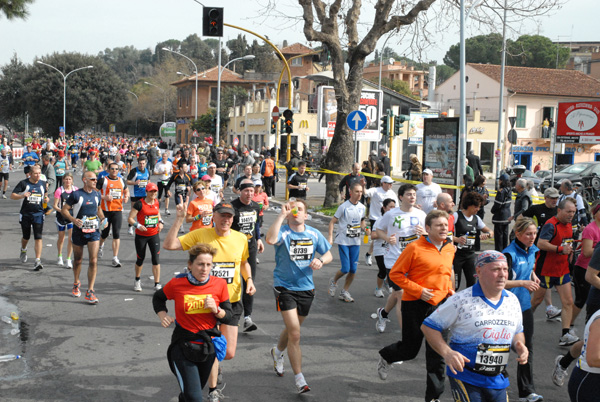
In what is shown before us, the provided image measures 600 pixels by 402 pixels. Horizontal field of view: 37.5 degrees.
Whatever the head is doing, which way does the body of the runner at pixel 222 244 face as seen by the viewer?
toward the camera

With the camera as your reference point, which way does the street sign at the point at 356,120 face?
facing the viewer

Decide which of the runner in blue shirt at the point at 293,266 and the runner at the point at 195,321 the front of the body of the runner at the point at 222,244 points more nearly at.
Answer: the runner

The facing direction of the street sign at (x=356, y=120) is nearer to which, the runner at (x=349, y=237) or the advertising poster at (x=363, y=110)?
the runner

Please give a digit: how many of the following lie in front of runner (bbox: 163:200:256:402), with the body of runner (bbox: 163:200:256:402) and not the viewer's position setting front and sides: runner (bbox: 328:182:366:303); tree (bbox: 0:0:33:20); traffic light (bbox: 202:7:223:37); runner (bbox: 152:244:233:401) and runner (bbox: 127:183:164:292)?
1

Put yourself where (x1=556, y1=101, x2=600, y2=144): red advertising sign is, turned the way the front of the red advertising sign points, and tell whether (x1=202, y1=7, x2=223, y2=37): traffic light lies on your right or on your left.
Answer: on your right

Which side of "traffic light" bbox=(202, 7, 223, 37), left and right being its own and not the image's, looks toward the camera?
front

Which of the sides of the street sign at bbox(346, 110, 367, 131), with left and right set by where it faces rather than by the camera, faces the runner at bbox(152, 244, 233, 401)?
front

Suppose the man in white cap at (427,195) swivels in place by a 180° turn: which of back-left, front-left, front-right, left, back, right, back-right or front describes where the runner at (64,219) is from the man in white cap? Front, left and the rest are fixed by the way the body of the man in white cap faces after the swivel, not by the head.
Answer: left

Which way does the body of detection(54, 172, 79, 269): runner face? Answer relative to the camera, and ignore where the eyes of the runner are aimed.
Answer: toward the camera

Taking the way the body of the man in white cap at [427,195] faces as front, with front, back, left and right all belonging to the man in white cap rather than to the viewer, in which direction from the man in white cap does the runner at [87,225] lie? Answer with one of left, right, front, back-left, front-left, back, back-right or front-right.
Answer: front-right

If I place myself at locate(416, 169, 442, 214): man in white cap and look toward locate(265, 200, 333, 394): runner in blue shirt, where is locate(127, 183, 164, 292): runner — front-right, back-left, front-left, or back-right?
front-right

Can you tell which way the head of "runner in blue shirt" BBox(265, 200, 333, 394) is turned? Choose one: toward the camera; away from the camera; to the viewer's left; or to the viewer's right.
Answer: toward the camera
